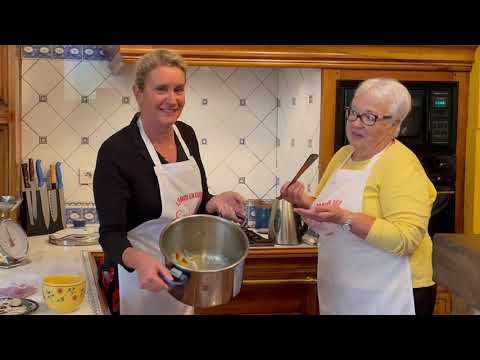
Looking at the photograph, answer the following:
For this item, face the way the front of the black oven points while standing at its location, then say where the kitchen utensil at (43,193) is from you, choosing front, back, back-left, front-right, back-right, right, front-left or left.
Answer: right

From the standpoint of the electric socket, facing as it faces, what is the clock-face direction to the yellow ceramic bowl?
The yellow ceramic bowl is roughly at 12 o'clock from the electric socket.

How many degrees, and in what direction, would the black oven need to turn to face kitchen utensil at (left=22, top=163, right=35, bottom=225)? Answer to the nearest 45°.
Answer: approximately 90° to its right

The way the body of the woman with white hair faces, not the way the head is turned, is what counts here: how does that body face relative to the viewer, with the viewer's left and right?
facing the viewer and to the left of the viewer

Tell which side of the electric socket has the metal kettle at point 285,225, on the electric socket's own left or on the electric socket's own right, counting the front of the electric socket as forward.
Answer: on the electric socket's own left

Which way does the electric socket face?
toward the camera

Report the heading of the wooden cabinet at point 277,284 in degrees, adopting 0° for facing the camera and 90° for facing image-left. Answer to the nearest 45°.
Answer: approximately 0°

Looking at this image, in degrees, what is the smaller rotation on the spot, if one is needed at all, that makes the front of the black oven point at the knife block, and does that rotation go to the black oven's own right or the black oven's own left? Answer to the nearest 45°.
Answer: approximately 90° to the black oven's own right

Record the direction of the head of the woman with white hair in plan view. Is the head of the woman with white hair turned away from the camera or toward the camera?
toward the camera

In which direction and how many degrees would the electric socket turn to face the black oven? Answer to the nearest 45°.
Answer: approximately 45° to its left

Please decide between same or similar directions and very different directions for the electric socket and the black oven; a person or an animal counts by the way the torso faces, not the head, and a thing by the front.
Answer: same or similar directions

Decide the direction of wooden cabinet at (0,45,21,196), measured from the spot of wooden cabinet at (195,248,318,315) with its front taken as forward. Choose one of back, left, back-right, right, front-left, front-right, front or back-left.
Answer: right

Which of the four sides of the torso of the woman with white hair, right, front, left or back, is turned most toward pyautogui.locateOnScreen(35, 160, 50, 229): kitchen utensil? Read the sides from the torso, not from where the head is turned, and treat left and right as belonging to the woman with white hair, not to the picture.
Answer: right
